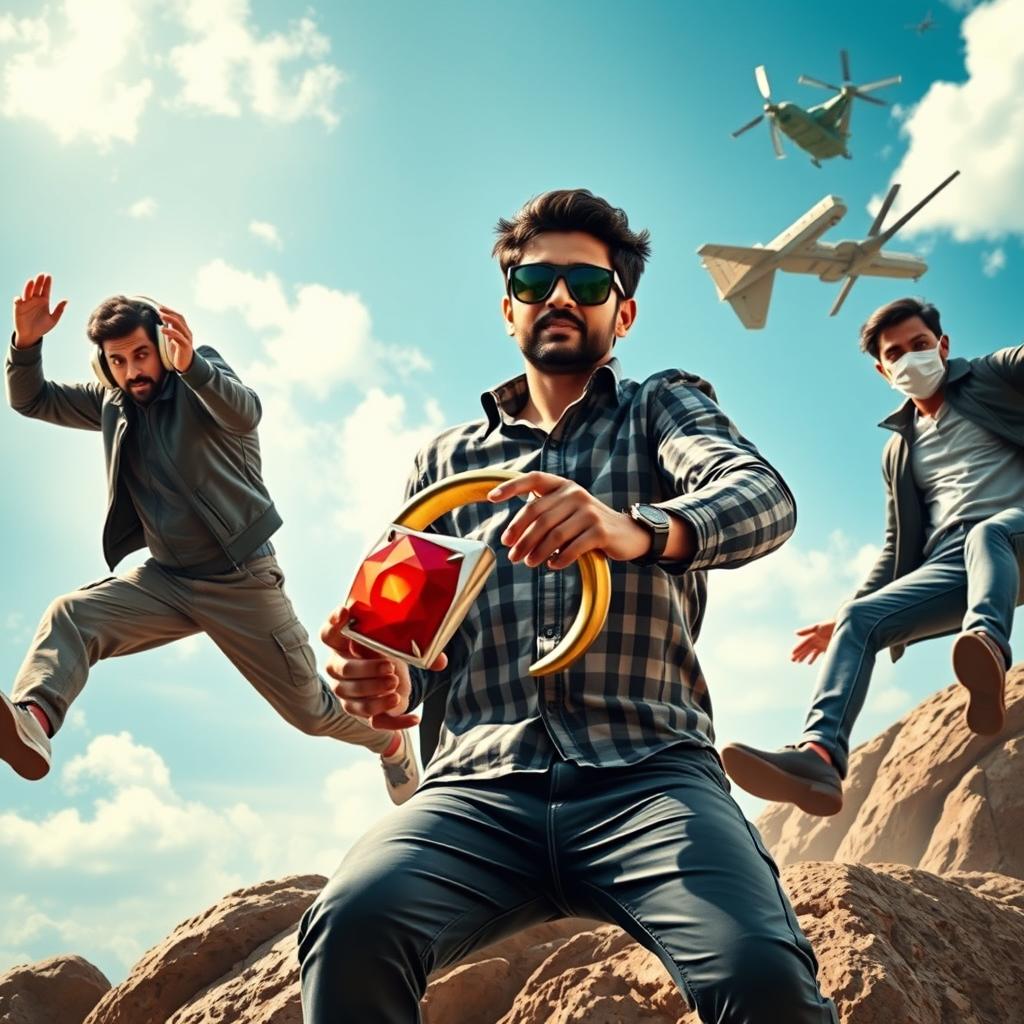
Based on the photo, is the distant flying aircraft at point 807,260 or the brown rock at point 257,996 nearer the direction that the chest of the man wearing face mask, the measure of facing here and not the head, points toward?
the brown rock

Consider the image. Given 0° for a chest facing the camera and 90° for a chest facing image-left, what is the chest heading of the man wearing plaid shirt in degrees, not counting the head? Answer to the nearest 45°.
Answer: approximately 0°

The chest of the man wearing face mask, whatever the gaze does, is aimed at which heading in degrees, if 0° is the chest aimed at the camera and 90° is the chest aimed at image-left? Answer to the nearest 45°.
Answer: approximately 45°

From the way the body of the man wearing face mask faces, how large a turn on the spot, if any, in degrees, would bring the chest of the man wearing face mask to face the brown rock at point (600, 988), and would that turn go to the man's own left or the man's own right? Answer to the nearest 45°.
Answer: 0° — they already face it

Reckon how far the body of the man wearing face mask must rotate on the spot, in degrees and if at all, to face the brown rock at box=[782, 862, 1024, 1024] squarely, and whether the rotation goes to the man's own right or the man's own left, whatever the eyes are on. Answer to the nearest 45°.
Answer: approximately 45° to the man's own left

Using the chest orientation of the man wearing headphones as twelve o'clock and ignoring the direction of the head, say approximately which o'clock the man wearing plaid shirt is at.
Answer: The man wearing plaid shirt is roughly at 10 o'clock from the man wearing headphones.

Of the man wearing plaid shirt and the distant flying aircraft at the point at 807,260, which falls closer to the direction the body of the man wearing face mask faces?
the man wearing plaid shirt

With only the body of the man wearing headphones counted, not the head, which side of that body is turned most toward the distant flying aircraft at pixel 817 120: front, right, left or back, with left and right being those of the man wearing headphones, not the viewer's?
back
